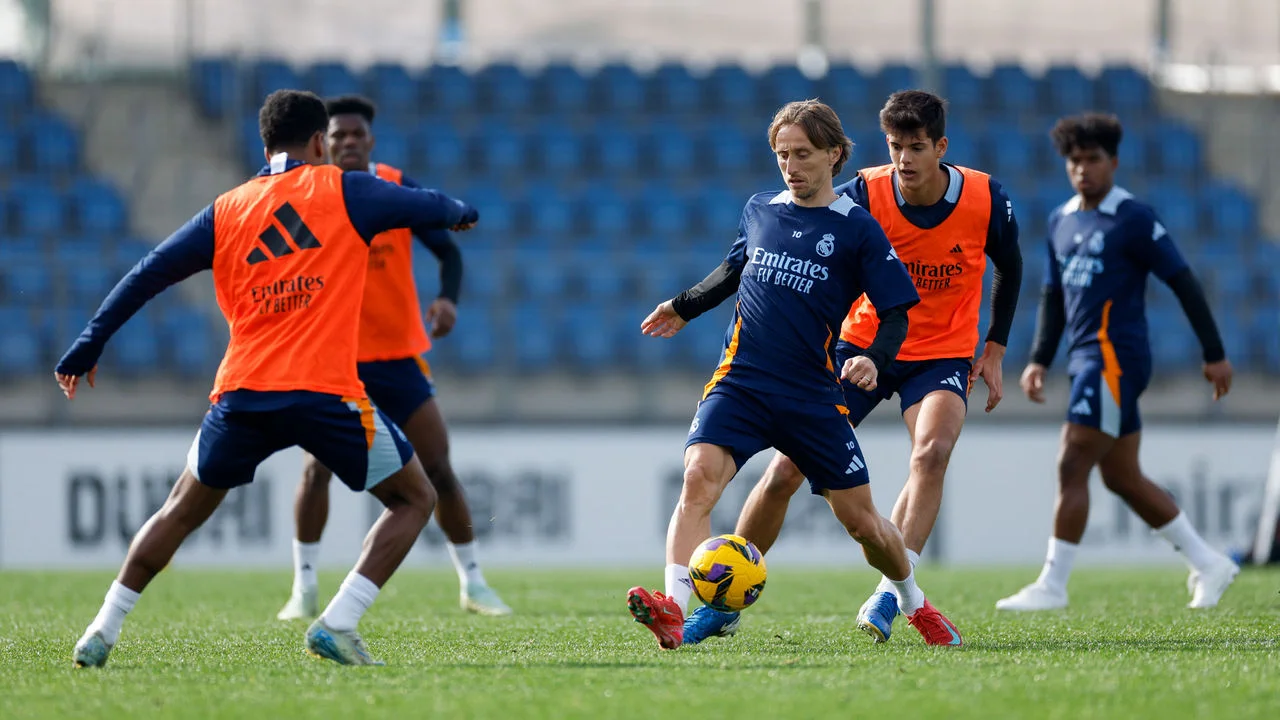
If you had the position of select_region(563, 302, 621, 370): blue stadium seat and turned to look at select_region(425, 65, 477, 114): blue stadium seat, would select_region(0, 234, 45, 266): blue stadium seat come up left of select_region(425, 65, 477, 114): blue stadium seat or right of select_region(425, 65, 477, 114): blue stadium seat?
left

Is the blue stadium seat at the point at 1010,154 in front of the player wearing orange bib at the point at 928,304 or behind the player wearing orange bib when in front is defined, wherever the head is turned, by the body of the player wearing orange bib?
behind

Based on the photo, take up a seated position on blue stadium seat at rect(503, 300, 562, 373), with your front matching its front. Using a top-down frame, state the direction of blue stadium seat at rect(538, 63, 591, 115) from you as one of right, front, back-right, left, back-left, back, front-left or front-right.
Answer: back

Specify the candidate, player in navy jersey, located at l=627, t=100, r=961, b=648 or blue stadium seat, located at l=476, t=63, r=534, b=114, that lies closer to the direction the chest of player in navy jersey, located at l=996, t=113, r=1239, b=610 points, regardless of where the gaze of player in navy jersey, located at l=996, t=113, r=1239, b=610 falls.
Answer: the player in navy jersey

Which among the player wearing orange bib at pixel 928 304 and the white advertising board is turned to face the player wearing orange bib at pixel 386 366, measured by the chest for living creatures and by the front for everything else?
the white advertising board

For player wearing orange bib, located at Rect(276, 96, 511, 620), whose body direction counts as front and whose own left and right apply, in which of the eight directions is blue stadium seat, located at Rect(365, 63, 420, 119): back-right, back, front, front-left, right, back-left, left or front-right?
back

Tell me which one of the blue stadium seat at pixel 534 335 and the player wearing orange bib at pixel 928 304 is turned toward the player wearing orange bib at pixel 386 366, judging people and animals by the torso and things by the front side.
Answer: the blue stadium seat

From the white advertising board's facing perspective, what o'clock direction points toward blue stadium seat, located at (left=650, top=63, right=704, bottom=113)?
The blue stadium seat is roughly at 6 o'clock from the white advertising board.

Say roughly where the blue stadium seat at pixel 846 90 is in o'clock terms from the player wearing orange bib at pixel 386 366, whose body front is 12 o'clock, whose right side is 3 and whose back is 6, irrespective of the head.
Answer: The blue stadium seat is roughly at 7 o'clock from the player wearing orange bib.

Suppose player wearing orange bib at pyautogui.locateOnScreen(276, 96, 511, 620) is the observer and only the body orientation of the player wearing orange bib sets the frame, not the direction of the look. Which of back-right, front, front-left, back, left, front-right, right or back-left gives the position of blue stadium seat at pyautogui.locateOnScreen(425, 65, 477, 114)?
back
